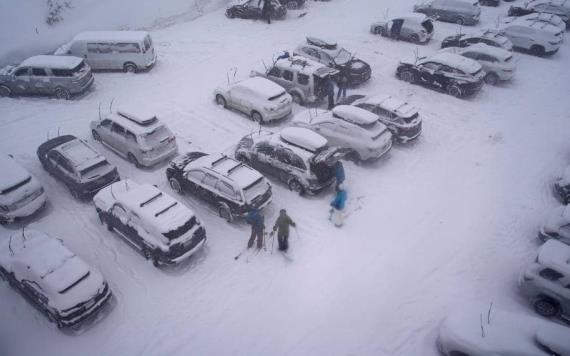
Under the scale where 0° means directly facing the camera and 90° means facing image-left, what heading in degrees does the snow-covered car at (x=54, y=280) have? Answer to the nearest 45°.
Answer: approximately 135°

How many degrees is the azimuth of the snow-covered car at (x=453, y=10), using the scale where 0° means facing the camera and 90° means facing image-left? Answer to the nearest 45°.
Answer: approximately 135°

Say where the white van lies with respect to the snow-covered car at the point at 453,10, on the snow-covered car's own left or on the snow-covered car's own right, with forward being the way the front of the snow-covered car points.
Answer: on the snow-covered car's own left

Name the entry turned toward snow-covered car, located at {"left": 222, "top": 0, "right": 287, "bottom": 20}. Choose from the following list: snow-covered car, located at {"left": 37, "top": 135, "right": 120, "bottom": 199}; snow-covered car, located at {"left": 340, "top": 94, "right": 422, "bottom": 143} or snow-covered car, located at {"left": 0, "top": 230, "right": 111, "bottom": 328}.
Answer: snow-covered car, located at {"left": 340, "top": 94, "right": 422, "bottom": 143}

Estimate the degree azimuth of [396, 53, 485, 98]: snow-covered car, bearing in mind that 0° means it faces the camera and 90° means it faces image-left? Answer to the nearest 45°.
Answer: approximately 135°

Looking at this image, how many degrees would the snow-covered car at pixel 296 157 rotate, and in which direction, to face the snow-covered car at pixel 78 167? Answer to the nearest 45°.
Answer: approximately 45° to its left

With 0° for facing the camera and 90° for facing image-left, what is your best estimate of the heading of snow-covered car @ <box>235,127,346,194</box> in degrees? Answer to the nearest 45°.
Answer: approximately 135°

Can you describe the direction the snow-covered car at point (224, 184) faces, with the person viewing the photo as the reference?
facing away from the viewer and to the left of the viewer

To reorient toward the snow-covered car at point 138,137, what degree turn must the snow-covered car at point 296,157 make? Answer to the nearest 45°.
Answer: approximately 45° to its left

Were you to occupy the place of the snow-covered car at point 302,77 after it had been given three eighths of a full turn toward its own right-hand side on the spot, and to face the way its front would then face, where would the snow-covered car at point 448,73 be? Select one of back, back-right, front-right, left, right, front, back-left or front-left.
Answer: front

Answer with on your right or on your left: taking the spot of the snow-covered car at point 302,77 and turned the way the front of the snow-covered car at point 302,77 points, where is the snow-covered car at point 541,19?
on your right
